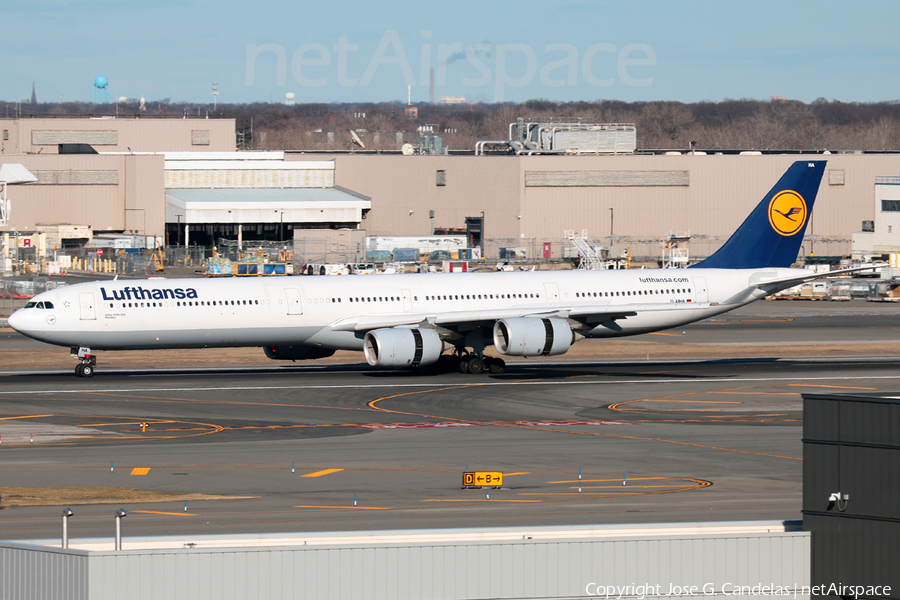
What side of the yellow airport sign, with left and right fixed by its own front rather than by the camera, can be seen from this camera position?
front
